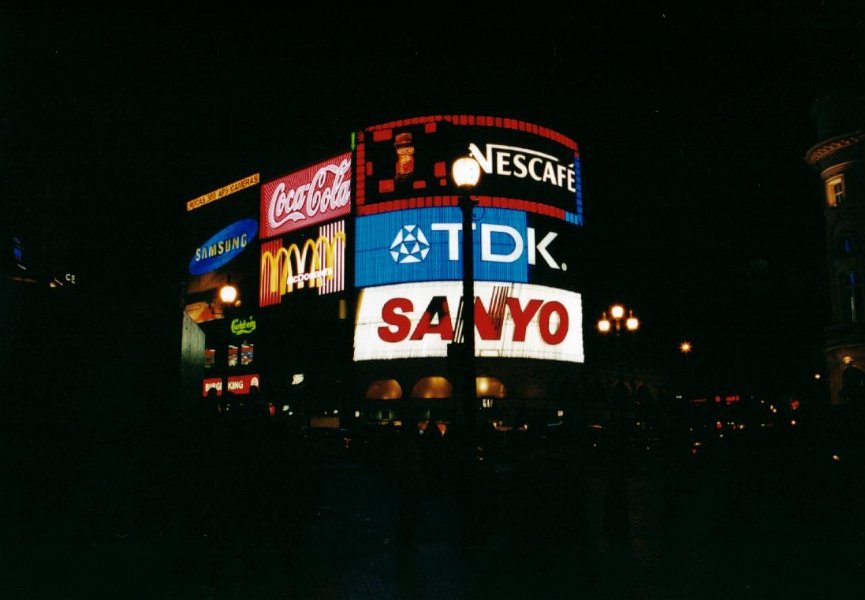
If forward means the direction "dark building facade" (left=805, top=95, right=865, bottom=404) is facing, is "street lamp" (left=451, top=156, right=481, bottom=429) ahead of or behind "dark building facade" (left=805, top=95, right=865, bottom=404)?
ahead

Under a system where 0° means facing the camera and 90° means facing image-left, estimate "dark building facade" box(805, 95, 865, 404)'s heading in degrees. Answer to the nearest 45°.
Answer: approximately 45°
